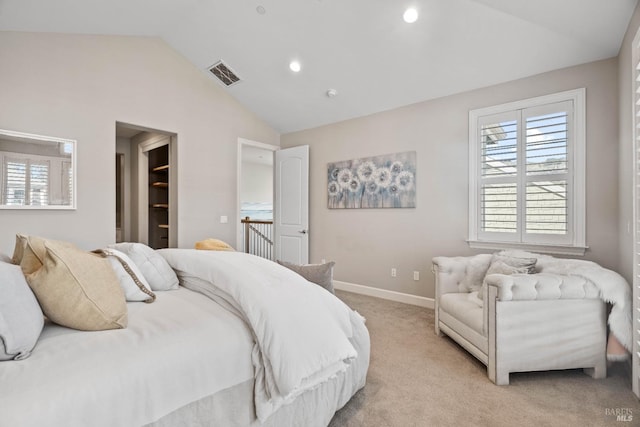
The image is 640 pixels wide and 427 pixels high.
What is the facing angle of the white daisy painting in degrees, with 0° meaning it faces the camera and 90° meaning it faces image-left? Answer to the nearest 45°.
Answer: approximately 45°

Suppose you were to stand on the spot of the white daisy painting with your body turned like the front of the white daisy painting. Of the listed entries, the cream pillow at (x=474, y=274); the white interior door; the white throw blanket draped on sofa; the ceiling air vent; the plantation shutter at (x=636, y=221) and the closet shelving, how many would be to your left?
3

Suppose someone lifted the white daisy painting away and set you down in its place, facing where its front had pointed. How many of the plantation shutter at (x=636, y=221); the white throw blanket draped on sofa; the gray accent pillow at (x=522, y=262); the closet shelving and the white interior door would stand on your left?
3

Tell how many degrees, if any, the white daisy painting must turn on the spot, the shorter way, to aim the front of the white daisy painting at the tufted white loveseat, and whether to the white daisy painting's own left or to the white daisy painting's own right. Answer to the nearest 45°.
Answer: approximately 90° to the white daisy painting's own left

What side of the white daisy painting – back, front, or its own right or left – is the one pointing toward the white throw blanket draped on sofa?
left

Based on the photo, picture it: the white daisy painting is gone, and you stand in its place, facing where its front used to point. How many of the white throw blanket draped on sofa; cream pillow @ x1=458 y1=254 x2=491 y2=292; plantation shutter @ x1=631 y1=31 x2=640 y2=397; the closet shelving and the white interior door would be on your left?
3

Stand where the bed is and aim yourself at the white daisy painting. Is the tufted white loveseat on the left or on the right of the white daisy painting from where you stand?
right

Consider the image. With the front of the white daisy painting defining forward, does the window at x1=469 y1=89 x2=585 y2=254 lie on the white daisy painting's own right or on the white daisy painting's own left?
on the white daisy painting's own left

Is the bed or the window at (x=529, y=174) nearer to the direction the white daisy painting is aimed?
the bed
